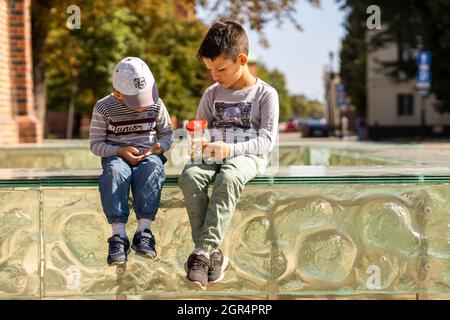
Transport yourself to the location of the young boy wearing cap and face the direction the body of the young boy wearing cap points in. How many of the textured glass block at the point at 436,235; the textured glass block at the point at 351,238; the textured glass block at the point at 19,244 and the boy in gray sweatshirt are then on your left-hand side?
3

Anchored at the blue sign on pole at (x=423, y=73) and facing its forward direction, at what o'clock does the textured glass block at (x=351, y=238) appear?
The textured glass block is roughly at 12 o'clock from the blue sign on pole.

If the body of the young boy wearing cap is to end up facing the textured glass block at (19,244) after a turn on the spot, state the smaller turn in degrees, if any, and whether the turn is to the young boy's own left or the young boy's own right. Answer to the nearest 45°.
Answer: approximately 135° to the young boy's own right

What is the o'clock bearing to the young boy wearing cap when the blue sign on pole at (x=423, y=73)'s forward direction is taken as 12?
The young boy wearing cap is roughly at 12 o'clock from the blue sign on pole.

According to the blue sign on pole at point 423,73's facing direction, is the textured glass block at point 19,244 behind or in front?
in front

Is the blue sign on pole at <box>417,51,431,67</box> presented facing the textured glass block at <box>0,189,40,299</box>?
yes

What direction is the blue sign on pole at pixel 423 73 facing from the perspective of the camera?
toward the camera

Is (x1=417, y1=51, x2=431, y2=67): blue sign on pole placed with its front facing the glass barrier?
yes

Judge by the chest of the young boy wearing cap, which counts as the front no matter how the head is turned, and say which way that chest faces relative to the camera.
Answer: toward the camera

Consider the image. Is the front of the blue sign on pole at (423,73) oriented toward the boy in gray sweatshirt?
yes

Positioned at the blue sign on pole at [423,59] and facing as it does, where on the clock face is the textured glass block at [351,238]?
The textured glass block is roughly at 12 o'clock from the blue sign on pole.

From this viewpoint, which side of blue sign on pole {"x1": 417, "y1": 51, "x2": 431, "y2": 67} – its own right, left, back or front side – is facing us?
front
